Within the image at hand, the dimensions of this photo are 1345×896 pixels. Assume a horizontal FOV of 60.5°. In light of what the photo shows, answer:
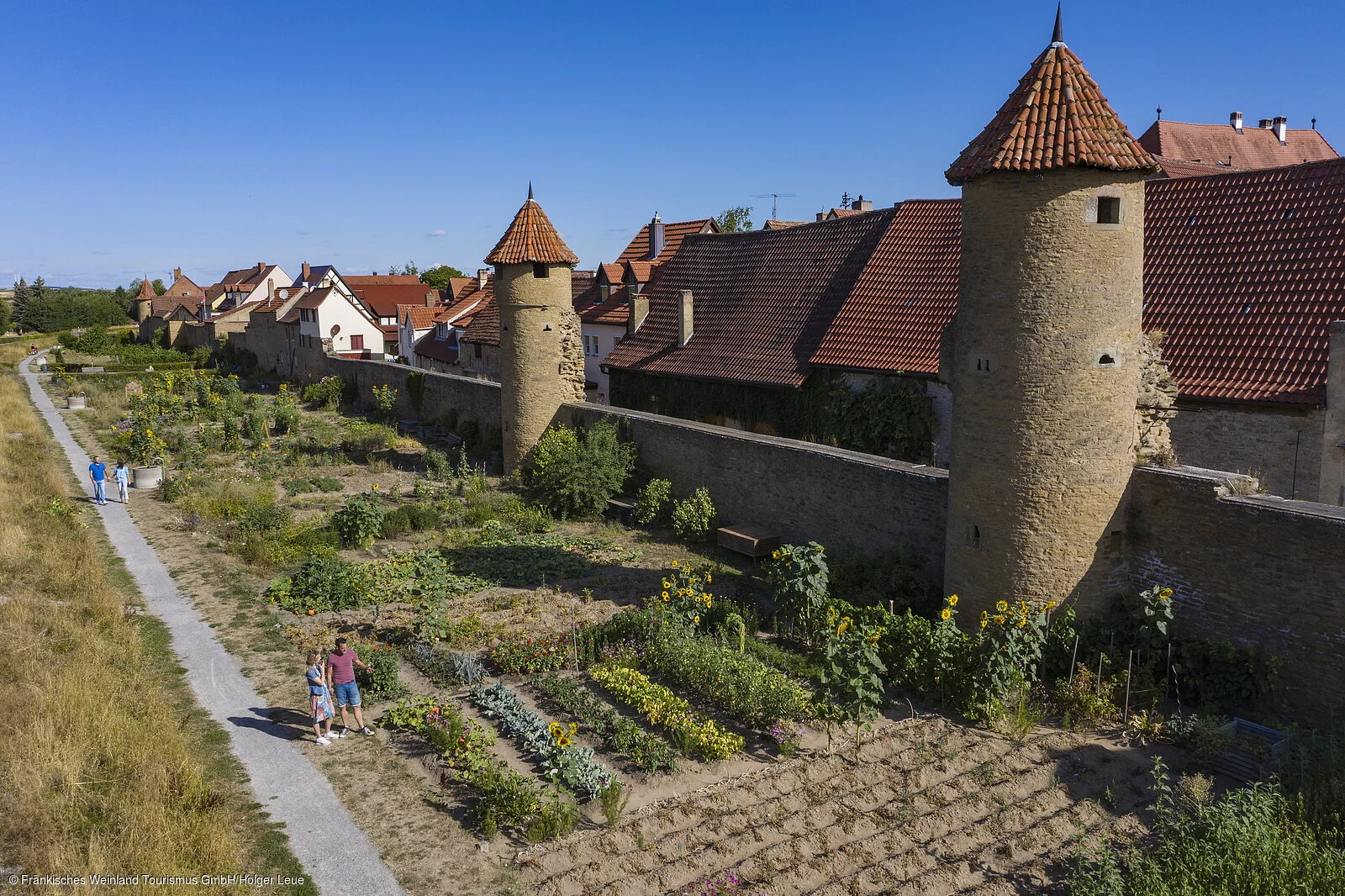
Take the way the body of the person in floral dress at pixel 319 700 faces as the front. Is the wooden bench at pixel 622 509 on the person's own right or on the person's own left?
on the person's own left

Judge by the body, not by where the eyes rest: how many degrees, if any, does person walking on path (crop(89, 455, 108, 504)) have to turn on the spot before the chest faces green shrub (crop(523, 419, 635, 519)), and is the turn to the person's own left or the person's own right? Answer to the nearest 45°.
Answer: approximately 45° to the person's own left

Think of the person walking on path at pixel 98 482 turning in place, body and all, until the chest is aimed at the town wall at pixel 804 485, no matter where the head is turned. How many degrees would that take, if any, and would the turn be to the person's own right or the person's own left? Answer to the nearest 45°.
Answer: approximately 45° to the person's own left

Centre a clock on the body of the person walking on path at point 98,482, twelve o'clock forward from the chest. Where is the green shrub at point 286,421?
The green shrub is roughly at 7 o'clock from the person walking on path.

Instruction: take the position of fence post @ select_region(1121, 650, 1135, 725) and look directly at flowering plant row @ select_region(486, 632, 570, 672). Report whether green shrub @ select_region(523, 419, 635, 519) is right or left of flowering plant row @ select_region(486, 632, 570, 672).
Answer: right

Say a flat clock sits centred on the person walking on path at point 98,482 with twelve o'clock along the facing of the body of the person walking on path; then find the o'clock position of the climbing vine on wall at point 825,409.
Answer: The climbing vine on wall is roughly at 10 o'clock from the person walking on path.

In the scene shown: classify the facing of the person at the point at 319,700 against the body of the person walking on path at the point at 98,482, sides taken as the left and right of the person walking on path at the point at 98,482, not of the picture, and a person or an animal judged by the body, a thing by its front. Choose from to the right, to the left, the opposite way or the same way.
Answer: to the left

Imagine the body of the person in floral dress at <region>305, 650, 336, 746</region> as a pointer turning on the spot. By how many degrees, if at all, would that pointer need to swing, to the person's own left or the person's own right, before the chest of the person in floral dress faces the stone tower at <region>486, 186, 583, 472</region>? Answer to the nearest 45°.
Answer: approximately 90° to the person's own left

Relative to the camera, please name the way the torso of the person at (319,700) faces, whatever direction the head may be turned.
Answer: to the viewer's right

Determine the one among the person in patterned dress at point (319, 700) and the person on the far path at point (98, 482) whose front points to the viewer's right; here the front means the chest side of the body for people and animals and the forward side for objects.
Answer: the person in patterned dress at point (319, 700)

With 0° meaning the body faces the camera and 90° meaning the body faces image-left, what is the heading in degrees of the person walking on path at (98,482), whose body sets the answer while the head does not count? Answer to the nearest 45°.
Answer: approximately 0°
